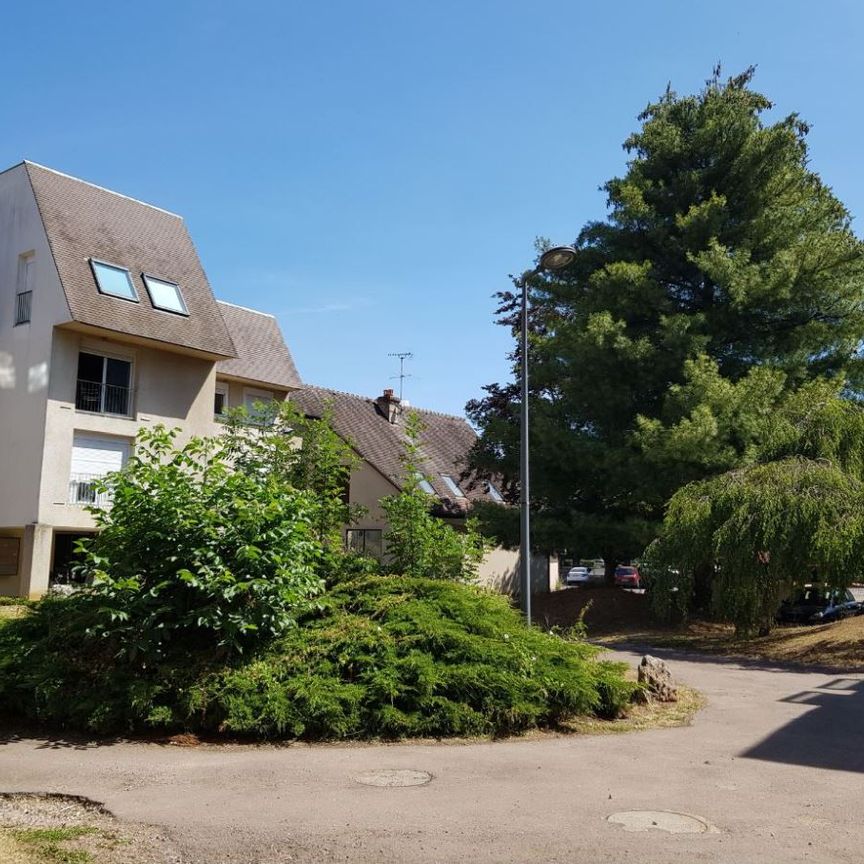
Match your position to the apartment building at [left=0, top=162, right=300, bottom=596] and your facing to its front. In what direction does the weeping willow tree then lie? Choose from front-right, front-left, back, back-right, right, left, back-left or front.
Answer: front

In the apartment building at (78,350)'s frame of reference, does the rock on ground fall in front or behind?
in front

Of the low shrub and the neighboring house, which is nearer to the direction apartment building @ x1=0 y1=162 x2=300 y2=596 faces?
the low shrub

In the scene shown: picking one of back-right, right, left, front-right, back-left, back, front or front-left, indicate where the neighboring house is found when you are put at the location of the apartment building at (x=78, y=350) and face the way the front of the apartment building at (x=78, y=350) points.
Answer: left

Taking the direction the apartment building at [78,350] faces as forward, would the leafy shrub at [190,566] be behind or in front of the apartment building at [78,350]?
in front

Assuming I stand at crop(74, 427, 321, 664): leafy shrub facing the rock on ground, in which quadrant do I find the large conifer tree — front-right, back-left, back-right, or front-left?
front-left

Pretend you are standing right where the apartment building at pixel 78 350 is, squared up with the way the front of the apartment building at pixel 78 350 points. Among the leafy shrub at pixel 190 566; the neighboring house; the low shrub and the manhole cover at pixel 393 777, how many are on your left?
1

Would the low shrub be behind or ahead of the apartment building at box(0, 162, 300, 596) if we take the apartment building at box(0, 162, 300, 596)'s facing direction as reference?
ahead

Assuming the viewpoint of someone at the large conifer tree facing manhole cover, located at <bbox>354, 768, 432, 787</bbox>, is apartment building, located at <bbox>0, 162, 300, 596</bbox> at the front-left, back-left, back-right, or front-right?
front-right

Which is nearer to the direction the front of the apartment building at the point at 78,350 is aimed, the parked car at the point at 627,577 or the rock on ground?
the rock on ground

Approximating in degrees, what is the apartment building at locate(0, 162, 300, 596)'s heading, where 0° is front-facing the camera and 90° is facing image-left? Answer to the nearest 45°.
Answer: approximately 315°

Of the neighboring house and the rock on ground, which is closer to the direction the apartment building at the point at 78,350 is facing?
the rock on ground

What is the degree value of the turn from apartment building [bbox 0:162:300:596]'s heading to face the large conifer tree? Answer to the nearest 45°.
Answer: approximately 45° to its left

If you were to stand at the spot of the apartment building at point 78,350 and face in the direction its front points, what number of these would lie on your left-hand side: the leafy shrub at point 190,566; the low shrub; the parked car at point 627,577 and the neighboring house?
2

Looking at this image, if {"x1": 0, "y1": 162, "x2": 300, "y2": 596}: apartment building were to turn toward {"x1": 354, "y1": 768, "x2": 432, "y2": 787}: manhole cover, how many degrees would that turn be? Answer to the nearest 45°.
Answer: approximately 45° to its right

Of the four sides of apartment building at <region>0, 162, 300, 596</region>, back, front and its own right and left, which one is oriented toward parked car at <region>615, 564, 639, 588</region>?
left
